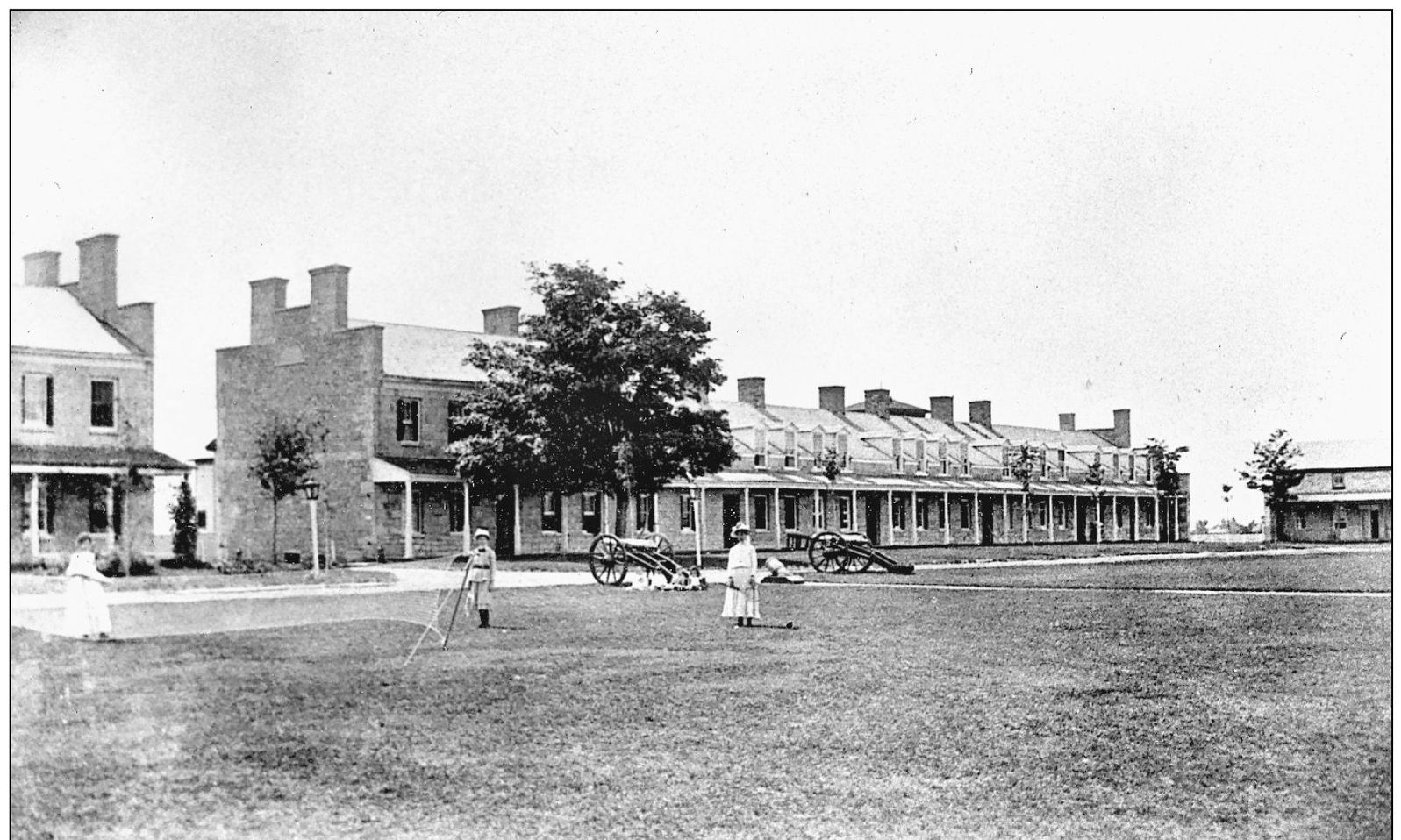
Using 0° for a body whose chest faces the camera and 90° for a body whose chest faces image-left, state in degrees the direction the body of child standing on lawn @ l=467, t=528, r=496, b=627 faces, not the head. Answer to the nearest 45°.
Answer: approximately 0°

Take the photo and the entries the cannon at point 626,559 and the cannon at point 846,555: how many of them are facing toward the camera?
0

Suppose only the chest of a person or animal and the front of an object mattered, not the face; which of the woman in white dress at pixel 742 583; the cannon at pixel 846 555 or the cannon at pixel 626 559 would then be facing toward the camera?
the woman in white dress

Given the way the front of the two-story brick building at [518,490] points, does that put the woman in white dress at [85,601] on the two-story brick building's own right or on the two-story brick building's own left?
on the two-story brick building's own right

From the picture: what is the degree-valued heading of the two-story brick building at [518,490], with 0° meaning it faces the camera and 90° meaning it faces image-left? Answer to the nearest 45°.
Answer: approximately 315°

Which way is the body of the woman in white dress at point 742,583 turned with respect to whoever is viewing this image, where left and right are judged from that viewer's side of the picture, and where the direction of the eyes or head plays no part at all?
facing the viewer

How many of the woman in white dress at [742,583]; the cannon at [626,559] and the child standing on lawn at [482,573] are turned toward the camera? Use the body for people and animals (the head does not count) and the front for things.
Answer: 2

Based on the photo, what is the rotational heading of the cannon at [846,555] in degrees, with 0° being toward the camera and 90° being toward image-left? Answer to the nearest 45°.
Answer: approximately 135°

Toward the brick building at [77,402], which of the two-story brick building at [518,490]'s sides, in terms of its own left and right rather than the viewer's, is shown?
right
